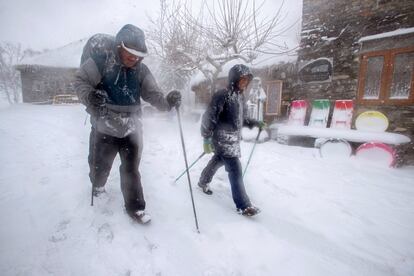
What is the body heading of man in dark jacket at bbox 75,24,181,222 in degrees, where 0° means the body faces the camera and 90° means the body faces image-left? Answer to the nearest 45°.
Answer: approximately 315°

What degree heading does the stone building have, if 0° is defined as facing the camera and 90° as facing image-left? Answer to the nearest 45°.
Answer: approximately 45°

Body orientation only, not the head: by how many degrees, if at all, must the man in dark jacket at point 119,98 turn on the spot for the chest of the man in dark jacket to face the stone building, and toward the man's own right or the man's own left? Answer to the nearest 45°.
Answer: approximately 90° to the man's own left

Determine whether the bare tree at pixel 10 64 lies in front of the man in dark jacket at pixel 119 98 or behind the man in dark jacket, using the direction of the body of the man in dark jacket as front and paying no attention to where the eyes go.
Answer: behind

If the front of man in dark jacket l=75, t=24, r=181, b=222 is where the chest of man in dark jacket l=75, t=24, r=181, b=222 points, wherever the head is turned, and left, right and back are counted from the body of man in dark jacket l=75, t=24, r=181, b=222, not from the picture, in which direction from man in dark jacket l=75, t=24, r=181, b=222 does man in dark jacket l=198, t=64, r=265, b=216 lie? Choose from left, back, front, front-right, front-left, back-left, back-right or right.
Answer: front-left

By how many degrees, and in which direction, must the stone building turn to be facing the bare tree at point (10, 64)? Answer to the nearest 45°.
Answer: approximately 45° to its right

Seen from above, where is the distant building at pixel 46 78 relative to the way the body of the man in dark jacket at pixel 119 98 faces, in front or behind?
behind
